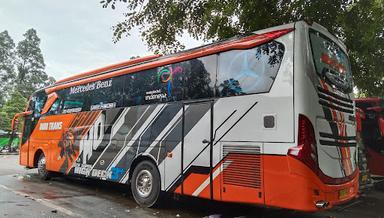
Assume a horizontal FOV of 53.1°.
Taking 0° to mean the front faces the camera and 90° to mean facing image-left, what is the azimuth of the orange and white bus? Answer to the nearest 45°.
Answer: approximately 135°

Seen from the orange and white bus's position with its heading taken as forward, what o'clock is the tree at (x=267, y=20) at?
The tree is roughly at 2 o'clock from the orange and white bus.

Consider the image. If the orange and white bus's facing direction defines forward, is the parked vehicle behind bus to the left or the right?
on its right

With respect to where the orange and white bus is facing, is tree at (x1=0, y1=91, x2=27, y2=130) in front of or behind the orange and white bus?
in front
